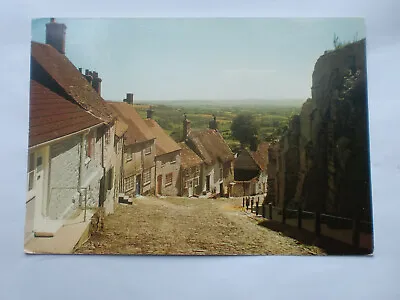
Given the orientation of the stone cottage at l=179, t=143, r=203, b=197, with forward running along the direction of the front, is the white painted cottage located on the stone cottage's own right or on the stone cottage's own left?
on the stone cottage's own right

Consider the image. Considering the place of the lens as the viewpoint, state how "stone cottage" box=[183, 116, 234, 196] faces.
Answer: facing the viewer and to the right of the viewer

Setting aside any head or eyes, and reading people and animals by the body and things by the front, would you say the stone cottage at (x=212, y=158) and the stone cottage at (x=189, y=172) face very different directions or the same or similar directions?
same or similar directions

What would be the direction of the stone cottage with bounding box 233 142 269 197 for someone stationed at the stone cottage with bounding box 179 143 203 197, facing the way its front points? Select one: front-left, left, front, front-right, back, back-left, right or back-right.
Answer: front-left
